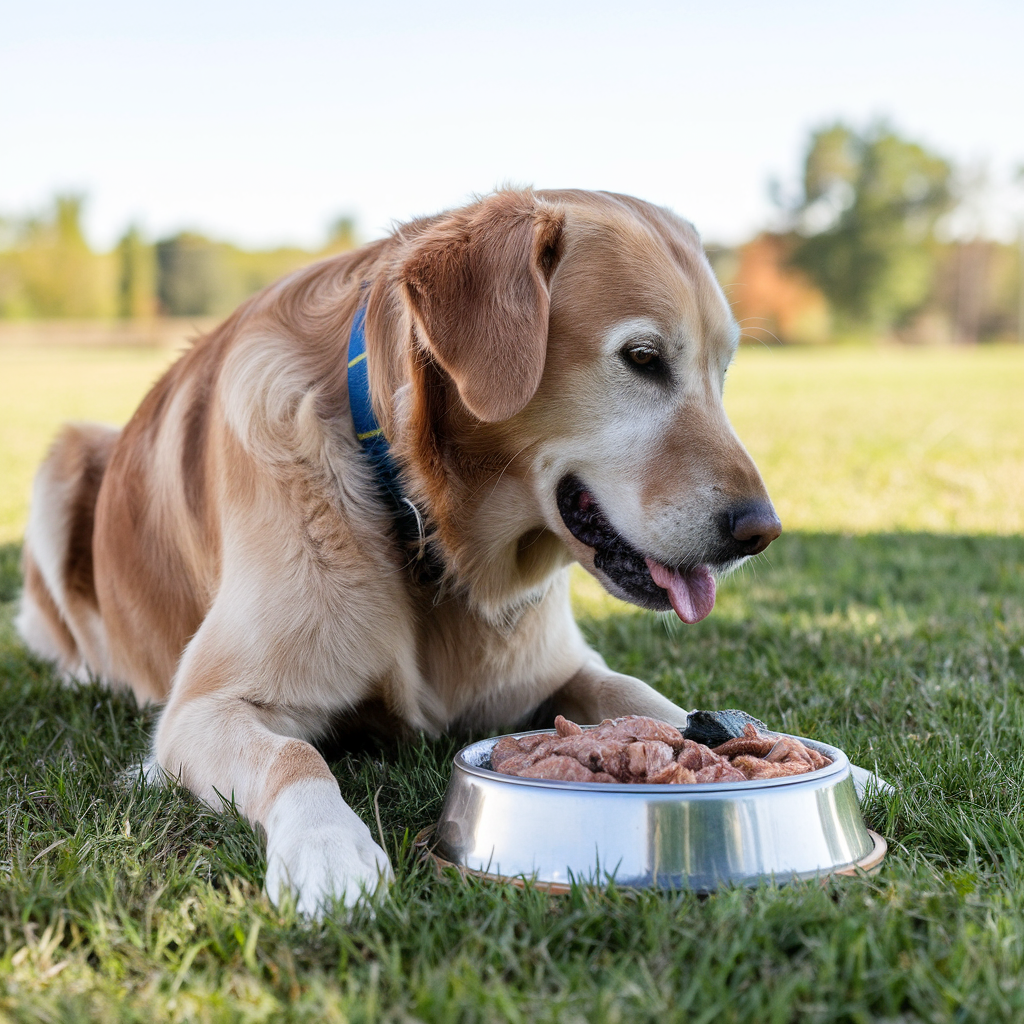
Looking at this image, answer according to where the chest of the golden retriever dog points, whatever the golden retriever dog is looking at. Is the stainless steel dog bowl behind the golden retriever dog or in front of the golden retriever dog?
in front

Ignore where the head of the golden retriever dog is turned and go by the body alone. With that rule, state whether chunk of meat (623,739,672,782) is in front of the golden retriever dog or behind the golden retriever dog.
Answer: in front

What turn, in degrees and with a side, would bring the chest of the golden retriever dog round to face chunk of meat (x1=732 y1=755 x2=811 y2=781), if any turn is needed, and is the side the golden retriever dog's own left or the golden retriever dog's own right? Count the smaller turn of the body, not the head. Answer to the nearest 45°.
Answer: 0° — it already faces it

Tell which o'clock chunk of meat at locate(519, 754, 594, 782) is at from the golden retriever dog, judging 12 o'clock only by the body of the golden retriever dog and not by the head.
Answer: The chunk of meat is roughly at 1 o'clock from the golden retriever dog.

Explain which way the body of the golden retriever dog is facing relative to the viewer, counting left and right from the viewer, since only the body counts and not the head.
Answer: facing the viewer and to the right of the viewer
